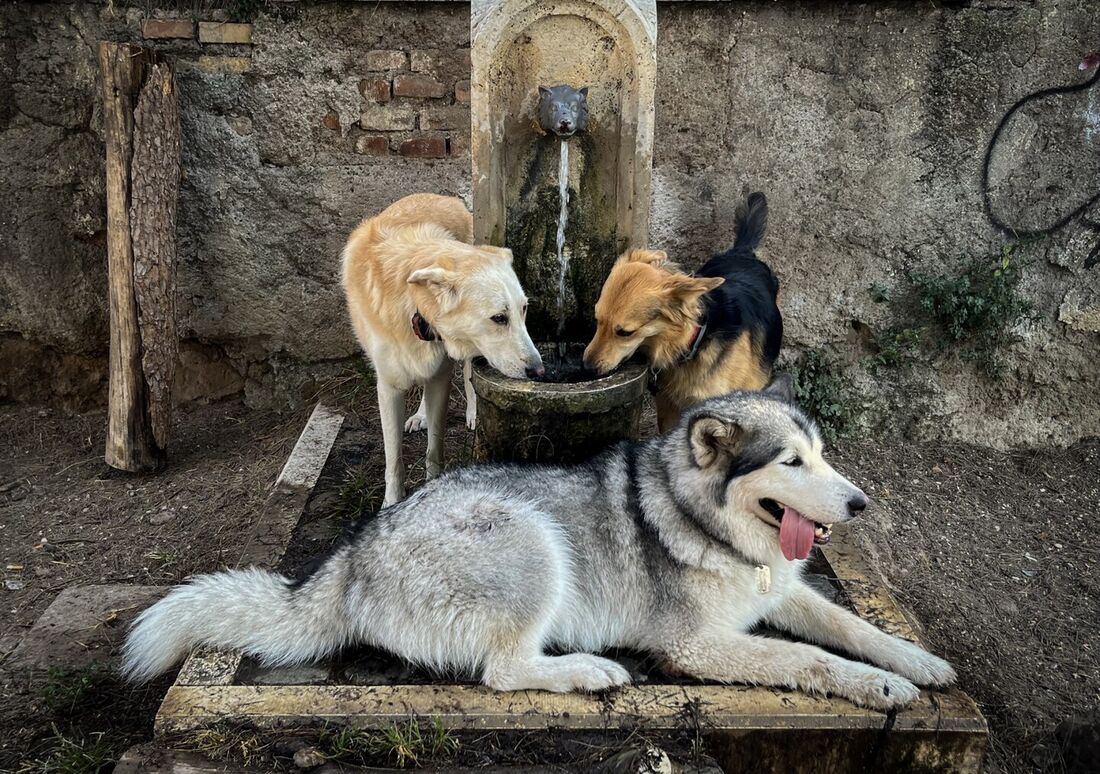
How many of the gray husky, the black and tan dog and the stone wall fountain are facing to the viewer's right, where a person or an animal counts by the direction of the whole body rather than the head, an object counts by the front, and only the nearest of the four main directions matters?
1

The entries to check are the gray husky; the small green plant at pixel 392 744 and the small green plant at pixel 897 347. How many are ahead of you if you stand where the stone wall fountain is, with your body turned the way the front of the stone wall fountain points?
2

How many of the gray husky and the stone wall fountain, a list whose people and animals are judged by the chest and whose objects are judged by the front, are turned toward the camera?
1

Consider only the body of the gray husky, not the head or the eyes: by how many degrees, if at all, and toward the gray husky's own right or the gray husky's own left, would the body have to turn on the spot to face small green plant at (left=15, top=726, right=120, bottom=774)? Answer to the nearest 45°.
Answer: approximately 180°

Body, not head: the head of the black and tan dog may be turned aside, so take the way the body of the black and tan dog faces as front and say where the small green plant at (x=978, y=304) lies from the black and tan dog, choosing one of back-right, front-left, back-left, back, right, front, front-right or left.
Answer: back

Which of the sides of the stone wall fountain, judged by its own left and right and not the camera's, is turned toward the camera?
front

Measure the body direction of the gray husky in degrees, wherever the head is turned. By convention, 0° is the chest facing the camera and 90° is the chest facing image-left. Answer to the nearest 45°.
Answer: approximately 270°

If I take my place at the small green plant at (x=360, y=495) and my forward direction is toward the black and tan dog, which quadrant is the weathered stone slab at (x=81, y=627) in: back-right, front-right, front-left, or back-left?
back-right

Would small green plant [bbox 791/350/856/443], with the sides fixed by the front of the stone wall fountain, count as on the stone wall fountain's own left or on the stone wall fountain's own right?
on the stone wall fountain's own left

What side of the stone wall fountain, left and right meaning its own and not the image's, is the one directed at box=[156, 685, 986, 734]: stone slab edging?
front

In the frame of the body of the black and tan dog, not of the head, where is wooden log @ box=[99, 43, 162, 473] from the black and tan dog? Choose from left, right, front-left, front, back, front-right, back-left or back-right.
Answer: front-right

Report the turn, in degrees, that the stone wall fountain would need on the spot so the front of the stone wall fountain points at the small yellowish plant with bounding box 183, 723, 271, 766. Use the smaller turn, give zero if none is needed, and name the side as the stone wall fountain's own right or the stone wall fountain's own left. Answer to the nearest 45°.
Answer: approximately 45° to the stone wall fountain's own right

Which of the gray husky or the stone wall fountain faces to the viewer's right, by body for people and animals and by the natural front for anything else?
the gray husky

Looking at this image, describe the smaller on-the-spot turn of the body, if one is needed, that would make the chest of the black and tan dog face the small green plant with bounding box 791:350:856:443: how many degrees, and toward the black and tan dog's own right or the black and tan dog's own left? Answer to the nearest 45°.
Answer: approximately 180°

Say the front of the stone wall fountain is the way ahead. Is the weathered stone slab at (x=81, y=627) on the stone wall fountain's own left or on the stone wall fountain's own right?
on the stone wall fountain's own right

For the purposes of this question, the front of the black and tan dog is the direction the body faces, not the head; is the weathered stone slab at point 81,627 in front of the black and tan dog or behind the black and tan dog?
in front
